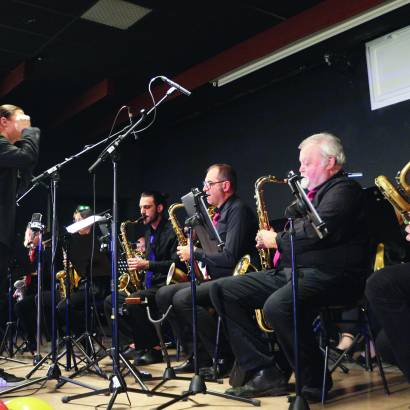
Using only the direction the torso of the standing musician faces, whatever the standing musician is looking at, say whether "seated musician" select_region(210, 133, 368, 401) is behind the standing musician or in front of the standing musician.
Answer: in front

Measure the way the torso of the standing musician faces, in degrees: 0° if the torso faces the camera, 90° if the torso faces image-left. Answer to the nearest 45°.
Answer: approximately 270°

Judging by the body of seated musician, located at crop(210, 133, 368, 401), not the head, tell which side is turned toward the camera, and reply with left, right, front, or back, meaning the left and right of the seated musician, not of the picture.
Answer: left

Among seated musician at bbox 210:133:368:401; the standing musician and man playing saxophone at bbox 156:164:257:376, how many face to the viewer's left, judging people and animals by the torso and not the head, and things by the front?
2

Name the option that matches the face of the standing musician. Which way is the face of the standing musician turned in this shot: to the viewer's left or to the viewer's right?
to the viewer's right

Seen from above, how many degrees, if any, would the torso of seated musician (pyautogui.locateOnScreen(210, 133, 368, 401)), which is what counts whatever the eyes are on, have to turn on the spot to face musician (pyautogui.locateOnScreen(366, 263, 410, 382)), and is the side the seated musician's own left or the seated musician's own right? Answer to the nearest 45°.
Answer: approximately 135° to the seated musician's own left

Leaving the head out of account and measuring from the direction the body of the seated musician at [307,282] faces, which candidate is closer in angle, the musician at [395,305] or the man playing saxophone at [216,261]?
the man playing saxophone

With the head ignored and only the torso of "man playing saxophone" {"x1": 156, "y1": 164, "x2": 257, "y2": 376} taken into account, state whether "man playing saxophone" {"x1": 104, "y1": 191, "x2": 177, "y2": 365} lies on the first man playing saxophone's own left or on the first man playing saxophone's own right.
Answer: on the first man playing saxophone's own right

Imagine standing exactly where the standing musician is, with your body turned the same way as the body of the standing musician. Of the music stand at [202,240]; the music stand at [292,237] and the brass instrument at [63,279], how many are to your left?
1

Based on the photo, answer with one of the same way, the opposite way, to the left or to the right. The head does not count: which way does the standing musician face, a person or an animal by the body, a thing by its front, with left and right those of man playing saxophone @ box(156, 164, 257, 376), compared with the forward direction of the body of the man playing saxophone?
the opposite way

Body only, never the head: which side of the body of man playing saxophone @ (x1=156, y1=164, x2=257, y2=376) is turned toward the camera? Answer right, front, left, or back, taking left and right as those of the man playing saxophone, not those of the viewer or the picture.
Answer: left

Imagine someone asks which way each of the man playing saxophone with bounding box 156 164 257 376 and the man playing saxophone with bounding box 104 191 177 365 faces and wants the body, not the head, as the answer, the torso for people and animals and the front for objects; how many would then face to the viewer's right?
0
